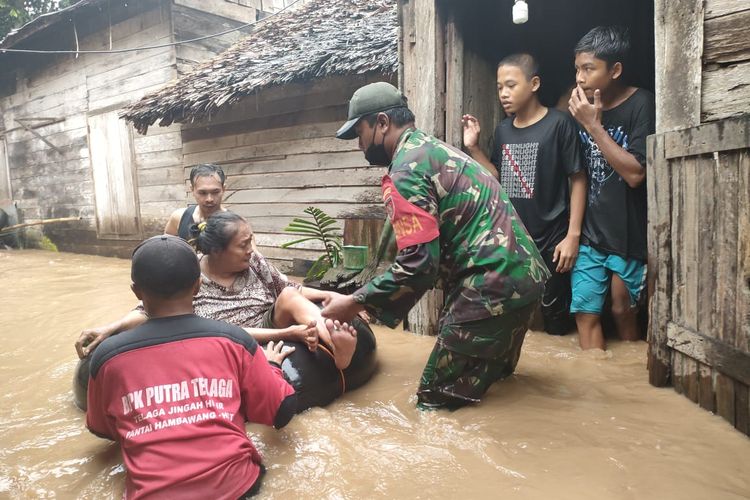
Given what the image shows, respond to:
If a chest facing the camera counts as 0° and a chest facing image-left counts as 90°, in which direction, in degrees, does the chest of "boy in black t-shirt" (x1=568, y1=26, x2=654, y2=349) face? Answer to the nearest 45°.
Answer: approximately 45°

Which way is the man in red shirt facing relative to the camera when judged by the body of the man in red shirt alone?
away from the camera

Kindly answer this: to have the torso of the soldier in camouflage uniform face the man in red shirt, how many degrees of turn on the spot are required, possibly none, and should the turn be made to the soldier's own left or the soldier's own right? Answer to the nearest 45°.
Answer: approximately 45° to the soldier's own left

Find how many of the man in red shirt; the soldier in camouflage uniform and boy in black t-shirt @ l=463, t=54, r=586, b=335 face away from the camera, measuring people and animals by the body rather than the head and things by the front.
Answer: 1

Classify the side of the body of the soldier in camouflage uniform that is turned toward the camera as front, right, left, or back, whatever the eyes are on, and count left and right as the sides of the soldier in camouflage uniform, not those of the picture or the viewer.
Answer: left

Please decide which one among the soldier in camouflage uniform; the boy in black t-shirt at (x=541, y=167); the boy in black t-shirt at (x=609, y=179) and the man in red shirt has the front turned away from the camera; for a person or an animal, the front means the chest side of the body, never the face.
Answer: the man in red shirt

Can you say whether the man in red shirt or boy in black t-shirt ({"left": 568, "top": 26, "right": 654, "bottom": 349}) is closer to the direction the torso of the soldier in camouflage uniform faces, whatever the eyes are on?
the man in red shirt

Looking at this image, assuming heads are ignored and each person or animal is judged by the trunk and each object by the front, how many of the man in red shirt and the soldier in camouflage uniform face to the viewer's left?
1

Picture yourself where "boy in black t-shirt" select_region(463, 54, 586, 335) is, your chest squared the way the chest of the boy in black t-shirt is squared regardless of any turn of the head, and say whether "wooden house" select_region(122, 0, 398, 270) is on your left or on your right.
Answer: on your right

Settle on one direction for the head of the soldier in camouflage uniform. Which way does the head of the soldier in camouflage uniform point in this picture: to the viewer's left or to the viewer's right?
to the viewer's left

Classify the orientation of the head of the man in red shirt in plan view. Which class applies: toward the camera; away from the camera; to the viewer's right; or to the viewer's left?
away from the camera

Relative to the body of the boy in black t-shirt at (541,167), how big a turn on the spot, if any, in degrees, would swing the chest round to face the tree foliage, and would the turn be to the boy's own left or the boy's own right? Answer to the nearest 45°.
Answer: approximately 90° to the boy's own right
